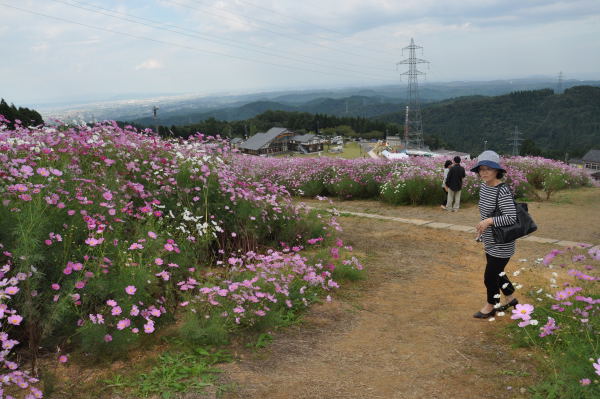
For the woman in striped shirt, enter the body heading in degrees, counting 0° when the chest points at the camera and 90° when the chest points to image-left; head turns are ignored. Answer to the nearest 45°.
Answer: approximately 45°

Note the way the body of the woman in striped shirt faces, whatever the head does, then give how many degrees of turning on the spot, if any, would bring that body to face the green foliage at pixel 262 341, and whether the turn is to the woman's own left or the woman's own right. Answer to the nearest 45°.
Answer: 0° — they already face it

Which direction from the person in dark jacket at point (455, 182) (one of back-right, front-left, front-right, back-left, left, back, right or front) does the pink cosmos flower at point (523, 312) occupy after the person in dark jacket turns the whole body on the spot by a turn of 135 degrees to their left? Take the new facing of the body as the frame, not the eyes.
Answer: front-left

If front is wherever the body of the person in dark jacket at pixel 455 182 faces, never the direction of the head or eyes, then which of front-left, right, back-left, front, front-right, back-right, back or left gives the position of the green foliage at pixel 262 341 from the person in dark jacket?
back

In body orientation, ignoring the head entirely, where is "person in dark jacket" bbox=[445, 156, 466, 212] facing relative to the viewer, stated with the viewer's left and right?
facing away from the viewer

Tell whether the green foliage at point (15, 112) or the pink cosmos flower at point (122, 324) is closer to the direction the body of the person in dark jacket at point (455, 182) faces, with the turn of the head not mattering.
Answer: the green foliage

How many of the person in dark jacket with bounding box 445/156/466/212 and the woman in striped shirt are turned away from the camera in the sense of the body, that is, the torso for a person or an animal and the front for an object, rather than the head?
1

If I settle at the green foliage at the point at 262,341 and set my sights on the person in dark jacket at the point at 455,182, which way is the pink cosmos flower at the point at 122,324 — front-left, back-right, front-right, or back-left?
back-left

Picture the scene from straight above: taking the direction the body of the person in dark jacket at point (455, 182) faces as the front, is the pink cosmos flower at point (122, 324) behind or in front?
behind

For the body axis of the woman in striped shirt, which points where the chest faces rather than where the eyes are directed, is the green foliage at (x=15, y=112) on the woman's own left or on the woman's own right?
on the woman's own right

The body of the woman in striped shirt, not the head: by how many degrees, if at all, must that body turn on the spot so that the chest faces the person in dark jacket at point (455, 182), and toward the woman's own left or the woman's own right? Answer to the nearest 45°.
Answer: approximately 135° to the woman's own right

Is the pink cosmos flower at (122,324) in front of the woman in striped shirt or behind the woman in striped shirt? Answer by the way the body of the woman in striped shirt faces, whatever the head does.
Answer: in front

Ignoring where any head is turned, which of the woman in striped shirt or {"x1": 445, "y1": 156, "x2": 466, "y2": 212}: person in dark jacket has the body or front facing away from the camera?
the person in dark jacket
